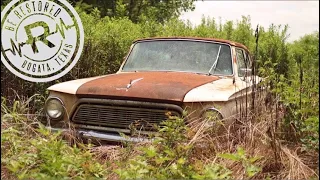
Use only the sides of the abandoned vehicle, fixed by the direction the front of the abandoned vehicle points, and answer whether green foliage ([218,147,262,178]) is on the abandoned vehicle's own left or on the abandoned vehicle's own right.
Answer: on the abandoned vehicle's own left

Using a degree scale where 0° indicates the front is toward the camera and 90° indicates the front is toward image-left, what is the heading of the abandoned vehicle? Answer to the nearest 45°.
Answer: approximately 45°
